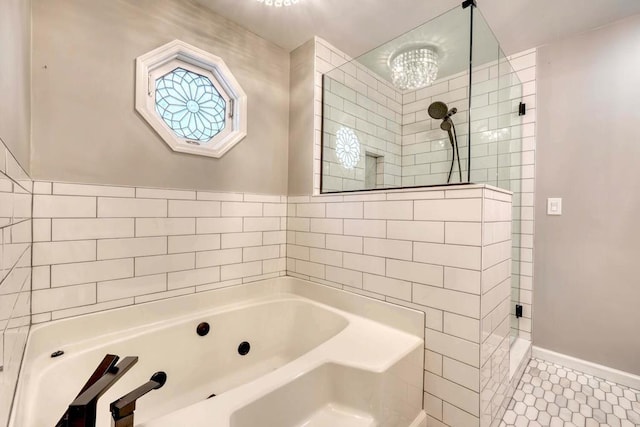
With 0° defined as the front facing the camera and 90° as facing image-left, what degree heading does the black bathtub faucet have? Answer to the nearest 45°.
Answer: approximately 225°

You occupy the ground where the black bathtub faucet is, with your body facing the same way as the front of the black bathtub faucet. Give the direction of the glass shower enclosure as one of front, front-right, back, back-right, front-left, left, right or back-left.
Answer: front-right
